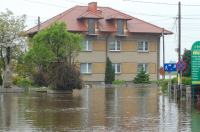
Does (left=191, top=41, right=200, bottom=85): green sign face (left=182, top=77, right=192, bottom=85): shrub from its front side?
no

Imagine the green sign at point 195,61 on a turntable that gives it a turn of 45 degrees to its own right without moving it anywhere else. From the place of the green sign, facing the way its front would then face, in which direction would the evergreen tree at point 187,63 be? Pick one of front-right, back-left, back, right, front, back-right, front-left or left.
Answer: back-right

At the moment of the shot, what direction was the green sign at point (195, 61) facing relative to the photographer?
facing the viewer

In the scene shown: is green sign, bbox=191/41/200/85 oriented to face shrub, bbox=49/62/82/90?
no
